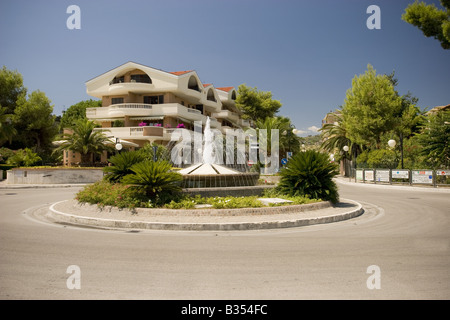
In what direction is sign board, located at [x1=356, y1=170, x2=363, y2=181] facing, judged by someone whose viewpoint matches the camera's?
facing the viewer

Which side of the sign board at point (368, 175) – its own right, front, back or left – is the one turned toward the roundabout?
front

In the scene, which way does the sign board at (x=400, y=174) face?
toward the camera

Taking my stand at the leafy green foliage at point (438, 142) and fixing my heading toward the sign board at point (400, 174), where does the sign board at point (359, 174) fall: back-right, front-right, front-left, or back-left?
front-right

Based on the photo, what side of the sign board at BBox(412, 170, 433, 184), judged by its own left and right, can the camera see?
front

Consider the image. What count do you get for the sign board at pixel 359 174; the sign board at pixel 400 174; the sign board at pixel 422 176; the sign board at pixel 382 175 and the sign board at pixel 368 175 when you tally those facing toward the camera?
5

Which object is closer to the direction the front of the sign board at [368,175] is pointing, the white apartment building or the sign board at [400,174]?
the sign board

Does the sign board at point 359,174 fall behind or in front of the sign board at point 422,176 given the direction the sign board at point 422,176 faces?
behind

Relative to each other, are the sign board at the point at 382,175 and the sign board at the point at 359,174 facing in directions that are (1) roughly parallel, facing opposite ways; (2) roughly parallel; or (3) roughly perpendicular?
roughly parallel

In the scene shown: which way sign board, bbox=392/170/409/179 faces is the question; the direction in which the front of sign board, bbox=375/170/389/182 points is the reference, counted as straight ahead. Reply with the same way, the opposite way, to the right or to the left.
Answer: the same way

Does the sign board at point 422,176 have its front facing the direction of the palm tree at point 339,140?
no

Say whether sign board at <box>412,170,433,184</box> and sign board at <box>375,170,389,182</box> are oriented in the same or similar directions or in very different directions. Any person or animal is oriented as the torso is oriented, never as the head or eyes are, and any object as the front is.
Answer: same or similar directions

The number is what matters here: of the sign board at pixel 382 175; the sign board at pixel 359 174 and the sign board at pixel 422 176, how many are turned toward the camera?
3

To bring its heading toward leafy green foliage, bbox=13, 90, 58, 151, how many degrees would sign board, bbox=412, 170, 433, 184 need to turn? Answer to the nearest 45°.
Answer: approximately 90° to its right

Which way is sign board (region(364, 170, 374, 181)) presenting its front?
toward the camera

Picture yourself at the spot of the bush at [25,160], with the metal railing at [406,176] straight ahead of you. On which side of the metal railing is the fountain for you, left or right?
right
